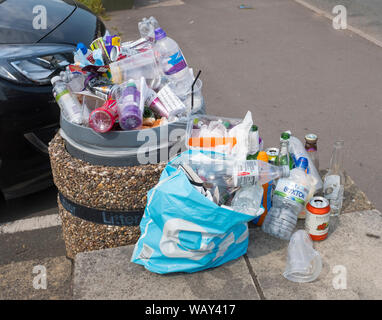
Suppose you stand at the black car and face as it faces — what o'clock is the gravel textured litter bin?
The gravel textured litter bin is roughly at 10 o'clock from the black car.

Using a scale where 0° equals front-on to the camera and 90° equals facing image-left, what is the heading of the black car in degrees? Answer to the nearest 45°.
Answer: approximately 45°

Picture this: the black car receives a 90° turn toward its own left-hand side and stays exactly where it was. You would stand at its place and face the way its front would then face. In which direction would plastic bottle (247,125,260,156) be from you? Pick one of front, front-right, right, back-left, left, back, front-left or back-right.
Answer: front

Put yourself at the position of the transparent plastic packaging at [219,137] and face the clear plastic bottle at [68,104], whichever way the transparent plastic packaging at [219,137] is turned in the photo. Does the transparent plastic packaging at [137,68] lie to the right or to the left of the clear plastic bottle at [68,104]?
right

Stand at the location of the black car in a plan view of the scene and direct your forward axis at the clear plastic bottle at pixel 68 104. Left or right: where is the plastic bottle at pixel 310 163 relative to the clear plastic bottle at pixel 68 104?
left

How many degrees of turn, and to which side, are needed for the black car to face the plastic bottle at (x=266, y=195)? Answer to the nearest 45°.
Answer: approximately 90° to its left

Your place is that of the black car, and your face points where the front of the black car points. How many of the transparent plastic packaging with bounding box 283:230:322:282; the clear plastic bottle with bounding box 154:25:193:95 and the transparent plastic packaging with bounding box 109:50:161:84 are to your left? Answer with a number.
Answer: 3

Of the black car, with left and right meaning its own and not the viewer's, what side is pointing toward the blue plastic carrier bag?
front

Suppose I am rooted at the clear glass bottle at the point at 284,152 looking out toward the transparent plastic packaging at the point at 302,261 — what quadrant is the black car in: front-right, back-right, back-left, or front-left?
back-right

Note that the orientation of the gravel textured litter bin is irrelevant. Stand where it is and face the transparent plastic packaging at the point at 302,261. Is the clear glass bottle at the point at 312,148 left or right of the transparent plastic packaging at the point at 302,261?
left

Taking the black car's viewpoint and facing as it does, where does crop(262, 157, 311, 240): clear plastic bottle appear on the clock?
The clear plastic bottle is roughly at 9 o'clock from the black car.
